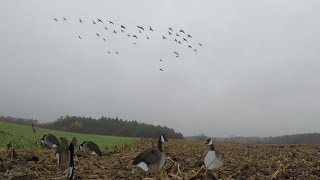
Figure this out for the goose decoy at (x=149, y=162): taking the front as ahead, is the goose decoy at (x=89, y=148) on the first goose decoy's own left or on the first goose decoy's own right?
on the first goose decoy's own left

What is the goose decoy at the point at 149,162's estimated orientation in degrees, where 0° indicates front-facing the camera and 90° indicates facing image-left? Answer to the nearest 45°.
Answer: approximately 270°

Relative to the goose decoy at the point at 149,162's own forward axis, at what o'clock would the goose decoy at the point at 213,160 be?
the goose decoy at the point at 213,160 is roughly at 11 o'clock from the goose decoy at the point at 149,162.

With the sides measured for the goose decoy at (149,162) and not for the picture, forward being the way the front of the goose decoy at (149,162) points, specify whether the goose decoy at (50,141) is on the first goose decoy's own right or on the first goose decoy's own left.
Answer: on the first goose decoy's own left
